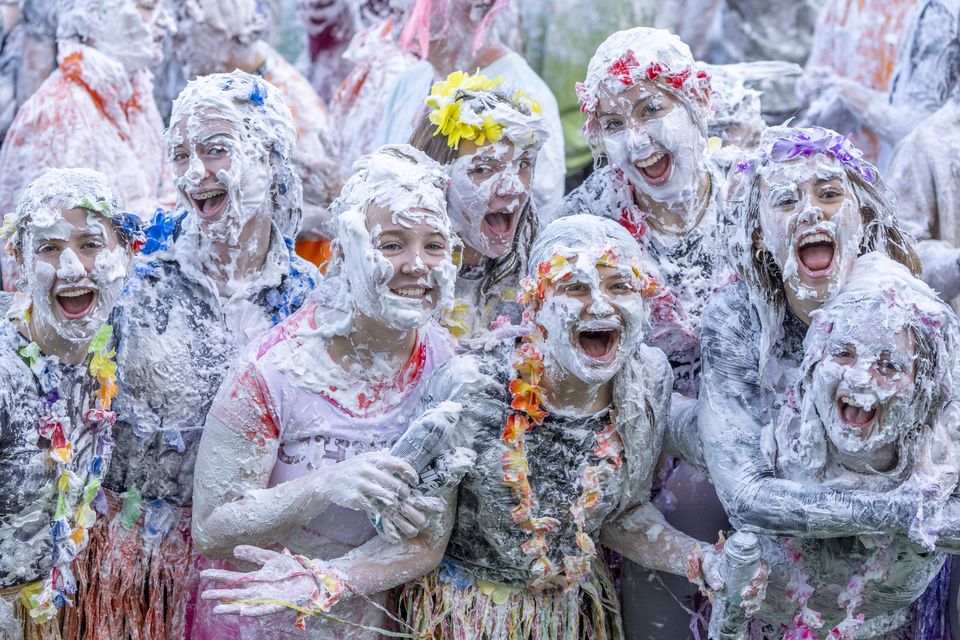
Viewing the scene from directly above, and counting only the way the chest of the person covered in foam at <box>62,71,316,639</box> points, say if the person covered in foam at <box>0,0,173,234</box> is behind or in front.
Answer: behind

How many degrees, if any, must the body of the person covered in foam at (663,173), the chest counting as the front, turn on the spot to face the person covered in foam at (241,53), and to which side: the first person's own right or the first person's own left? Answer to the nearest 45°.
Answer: approximately 135° to the first person's own right

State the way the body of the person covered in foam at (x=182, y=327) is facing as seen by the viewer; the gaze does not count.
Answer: toward the camera

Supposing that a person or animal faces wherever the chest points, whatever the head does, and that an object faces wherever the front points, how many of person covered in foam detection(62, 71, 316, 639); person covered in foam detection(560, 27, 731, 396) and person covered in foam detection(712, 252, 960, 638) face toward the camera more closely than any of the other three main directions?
3

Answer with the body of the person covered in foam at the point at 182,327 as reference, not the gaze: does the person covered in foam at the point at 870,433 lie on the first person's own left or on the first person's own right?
on the first person's own left

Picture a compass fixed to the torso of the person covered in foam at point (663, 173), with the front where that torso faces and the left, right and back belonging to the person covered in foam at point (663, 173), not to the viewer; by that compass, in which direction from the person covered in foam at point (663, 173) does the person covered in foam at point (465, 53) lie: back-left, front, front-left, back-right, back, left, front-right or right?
back-right

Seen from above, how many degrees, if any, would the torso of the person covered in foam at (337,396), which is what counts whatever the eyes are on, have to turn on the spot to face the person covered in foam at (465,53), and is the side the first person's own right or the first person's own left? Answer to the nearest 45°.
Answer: approximately 135° to the first person's own left

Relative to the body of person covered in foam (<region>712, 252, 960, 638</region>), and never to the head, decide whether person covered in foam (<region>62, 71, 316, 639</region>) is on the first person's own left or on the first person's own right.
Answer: on the first person's own right

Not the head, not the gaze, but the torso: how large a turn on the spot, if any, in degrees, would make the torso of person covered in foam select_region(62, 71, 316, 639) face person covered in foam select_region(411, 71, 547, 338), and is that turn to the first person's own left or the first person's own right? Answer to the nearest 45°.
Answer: approximately 90° to the first person's own left

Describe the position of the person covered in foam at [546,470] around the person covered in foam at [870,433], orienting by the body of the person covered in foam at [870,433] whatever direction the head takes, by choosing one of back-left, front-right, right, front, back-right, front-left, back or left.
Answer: right

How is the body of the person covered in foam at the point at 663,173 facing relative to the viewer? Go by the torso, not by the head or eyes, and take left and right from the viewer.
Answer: facing the viewer
